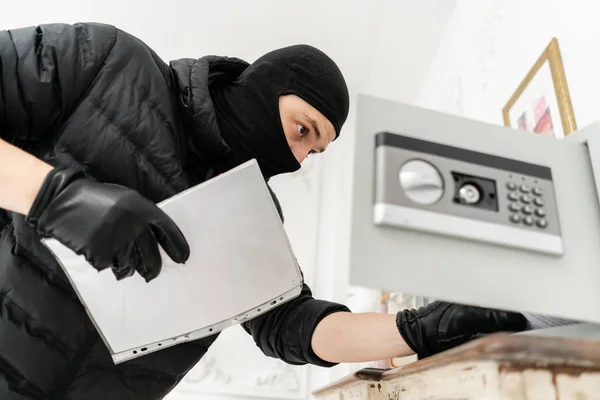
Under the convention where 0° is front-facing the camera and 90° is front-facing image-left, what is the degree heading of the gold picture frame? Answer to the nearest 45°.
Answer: approximately 45°
